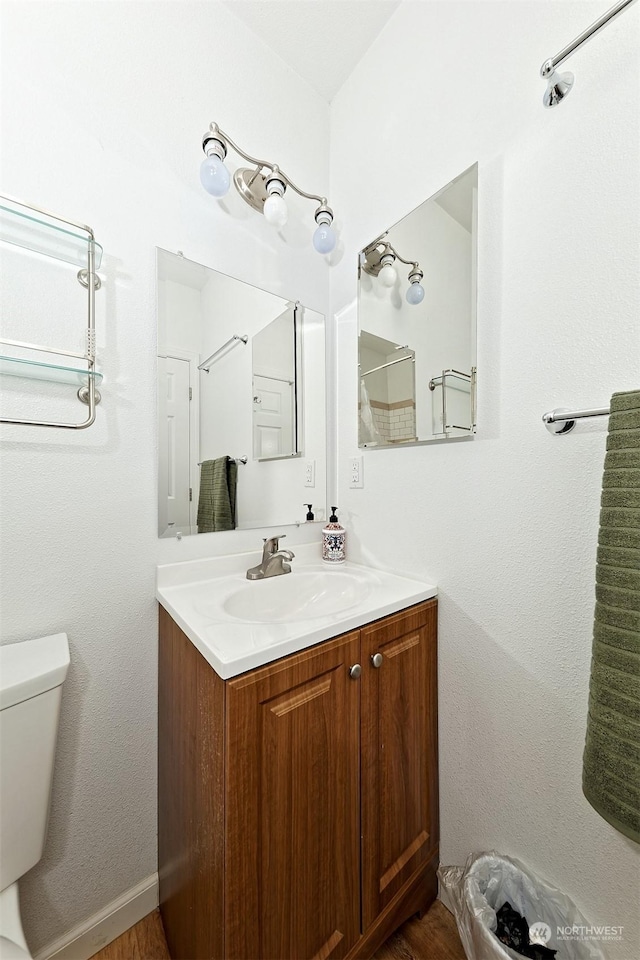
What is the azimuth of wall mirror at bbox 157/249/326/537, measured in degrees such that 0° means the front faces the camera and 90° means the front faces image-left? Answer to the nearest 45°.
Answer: approximately 315°

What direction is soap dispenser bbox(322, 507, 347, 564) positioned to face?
toward the camera

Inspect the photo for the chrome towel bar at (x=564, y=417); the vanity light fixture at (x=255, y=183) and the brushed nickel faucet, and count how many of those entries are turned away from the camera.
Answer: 0

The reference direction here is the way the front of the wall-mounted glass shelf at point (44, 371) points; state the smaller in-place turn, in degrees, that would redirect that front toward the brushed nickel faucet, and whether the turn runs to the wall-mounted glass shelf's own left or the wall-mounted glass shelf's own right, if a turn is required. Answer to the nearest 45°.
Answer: approximately 45° to the wall-mounted glass shelf's own left

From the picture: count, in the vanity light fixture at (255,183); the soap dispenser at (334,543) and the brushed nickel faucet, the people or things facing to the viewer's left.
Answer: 0

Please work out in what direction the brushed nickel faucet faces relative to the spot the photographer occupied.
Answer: facing the viewer and to the right of the viewer

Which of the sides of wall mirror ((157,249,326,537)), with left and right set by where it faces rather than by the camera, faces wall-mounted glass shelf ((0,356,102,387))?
right

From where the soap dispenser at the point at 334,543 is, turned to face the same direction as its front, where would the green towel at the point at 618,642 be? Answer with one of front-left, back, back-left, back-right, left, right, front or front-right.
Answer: front-left

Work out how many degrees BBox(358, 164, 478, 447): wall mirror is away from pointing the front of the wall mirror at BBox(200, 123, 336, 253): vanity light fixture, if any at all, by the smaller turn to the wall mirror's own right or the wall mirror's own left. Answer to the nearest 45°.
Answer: approximately 45° to the wall mirror's own right

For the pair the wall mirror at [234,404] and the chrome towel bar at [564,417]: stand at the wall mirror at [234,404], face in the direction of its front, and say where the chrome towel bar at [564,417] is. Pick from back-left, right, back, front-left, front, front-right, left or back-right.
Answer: front
